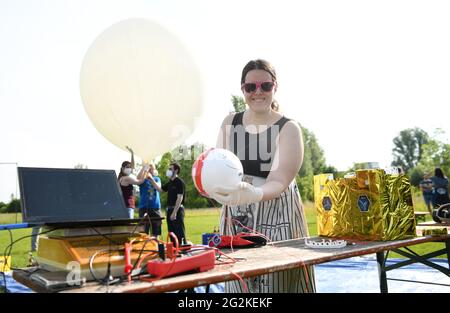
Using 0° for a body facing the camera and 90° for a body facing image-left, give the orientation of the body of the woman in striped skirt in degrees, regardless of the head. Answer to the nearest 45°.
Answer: approximately 0°

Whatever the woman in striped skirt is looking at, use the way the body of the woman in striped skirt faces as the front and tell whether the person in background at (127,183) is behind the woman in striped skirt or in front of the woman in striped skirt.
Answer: behind

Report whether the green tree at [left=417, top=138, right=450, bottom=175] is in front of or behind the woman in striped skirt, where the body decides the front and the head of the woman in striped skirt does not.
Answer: behind

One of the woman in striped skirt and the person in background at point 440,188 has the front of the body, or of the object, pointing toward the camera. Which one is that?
the woman in striped skirt

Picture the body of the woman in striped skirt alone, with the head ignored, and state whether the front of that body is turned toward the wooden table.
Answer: yes
